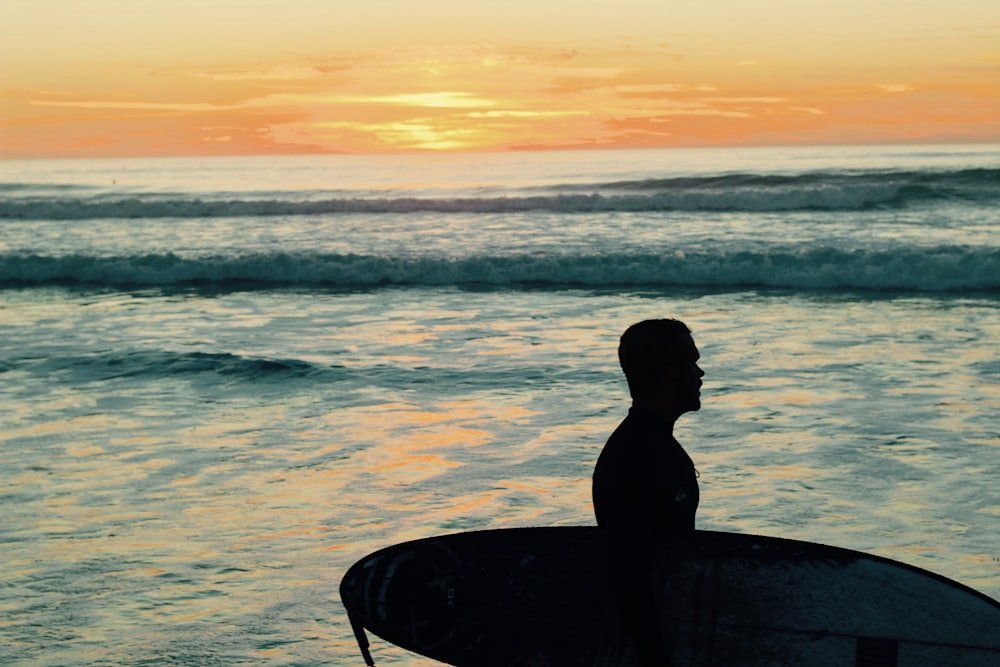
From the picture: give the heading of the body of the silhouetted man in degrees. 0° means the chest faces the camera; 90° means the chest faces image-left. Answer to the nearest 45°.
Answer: approximately 270°

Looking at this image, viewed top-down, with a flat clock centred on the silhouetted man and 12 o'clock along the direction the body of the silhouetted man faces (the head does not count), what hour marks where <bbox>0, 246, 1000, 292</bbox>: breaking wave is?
The breaking wave is roughly at 9 o'clock from the silhouetted man.

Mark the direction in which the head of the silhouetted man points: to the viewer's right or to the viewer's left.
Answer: to the viewer's right
